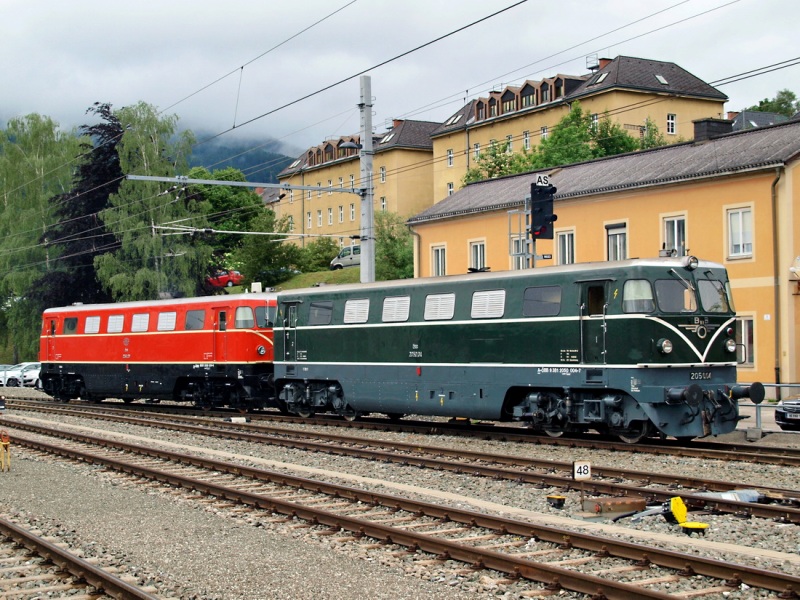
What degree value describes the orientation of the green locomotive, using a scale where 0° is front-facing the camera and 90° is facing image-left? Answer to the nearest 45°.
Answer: approximately 315°

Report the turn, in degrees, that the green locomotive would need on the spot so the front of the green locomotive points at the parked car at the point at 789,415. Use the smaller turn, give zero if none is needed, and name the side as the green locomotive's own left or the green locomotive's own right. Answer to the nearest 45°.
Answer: approximately 90° to the green locomotive's own left
